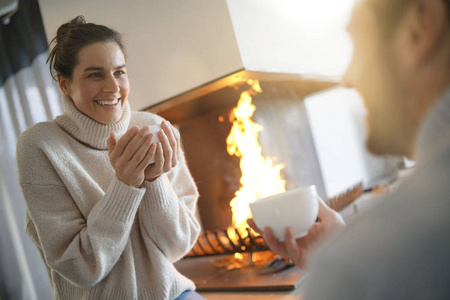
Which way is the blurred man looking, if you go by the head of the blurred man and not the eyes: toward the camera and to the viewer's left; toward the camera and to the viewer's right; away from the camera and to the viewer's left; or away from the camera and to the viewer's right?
away from the camera and to the viewer's left

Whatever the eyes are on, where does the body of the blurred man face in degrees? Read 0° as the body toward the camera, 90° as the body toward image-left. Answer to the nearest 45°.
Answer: approximately 135°

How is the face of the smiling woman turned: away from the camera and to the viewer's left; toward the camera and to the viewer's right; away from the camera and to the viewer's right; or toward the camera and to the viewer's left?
toward the camera and to the viewer's right
